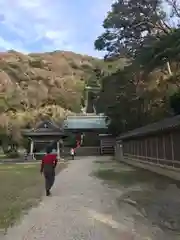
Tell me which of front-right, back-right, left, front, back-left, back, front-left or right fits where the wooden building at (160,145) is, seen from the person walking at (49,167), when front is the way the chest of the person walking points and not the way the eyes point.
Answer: front-right

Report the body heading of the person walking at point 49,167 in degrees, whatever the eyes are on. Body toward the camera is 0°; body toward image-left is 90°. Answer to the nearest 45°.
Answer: approximately 180°

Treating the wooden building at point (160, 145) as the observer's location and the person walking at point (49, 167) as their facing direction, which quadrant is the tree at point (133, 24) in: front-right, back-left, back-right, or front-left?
back-right

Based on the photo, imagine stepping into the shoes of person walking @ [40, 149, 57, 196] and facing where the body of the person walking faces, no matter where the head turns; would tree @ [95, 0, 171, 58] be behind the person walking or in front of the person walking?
in front

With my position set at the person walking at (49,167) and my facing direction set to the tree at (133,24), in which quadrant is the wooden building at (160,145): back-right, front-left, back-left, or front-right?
front-right

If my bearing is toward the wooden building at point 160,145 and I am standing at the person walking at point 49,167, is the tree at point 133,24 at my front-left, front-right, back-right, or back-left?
front-left
